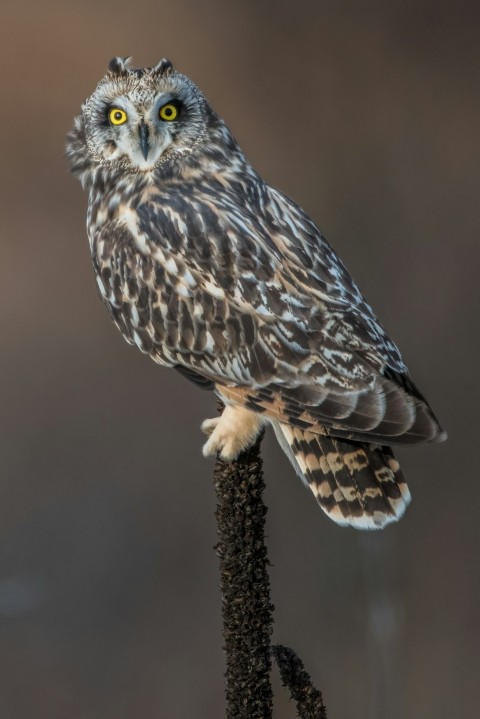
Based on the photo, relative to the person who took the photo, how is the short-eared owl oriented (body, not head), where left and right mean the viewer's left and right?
facing to the left of the viewer
